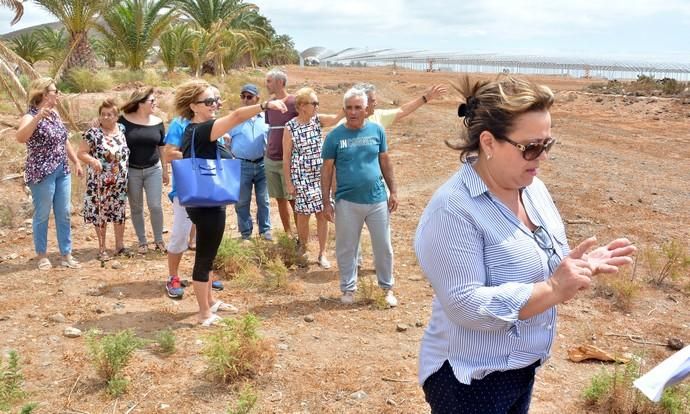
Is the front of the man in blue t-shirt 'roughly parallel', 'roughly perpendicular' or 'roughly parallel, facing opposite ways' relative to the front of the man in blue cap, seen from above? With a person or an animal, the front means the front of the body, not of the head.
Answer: roughly parallel

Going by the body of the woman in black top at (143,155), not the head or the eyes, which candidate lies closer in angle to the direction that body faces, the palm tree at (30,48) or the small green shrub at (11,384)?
the small green shrub

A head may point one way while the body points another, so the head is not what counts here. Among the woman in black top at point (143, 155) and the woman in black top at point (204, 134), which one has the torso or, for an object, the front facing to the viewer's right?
the woman in black top at point (204, 134)

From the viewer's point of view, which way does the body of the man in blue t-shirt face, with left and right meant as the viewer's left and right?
facing the viewer

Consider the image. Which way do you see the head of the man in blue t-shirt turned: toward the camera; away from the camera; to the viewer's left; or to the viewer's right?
toward the camera

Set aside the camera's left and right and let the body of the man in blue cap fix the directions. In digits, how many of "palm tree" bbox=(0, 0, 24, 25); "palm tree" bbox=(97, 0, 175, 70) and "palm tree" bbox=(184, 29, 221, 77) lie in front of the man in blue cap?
0

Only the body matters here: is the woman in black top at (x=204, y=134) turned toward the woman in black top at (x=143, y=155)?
no

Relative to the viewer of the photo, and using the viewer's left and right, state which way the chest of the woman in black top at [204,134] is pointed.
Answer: facing to the right of the viewer

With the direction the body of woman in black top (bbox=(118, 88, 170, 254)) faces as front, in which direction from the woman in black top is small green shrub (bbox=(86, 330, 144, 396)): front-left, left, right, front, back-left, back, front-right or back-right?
front

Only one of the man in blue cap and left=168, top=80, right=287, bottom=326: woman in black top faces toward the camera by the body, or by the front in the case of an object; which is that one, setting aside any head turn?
the man in blue cap

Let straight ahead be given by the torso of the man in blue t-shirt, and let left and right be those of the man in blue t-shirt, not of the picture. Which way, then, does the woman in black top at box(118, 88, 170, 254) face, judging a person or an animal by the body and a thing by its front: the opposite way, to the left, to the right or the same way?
the same way

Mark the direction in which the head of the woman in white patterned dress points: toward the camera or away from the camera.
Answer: toward the camera

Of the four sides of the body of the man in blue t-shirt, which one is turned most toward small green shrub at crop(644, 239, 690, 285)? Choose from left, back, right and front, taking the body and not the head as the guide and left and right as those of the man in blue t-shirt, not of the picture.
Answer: left

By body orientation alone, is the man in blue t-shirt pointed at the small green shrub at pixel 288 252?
no
